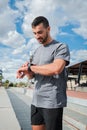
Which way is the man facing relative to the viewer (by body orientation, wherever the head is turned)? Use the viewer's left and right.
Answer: facing the viewer and to the left of the viewer

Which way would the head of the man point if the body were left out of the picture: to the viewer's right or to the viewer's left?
to the viewer's left
